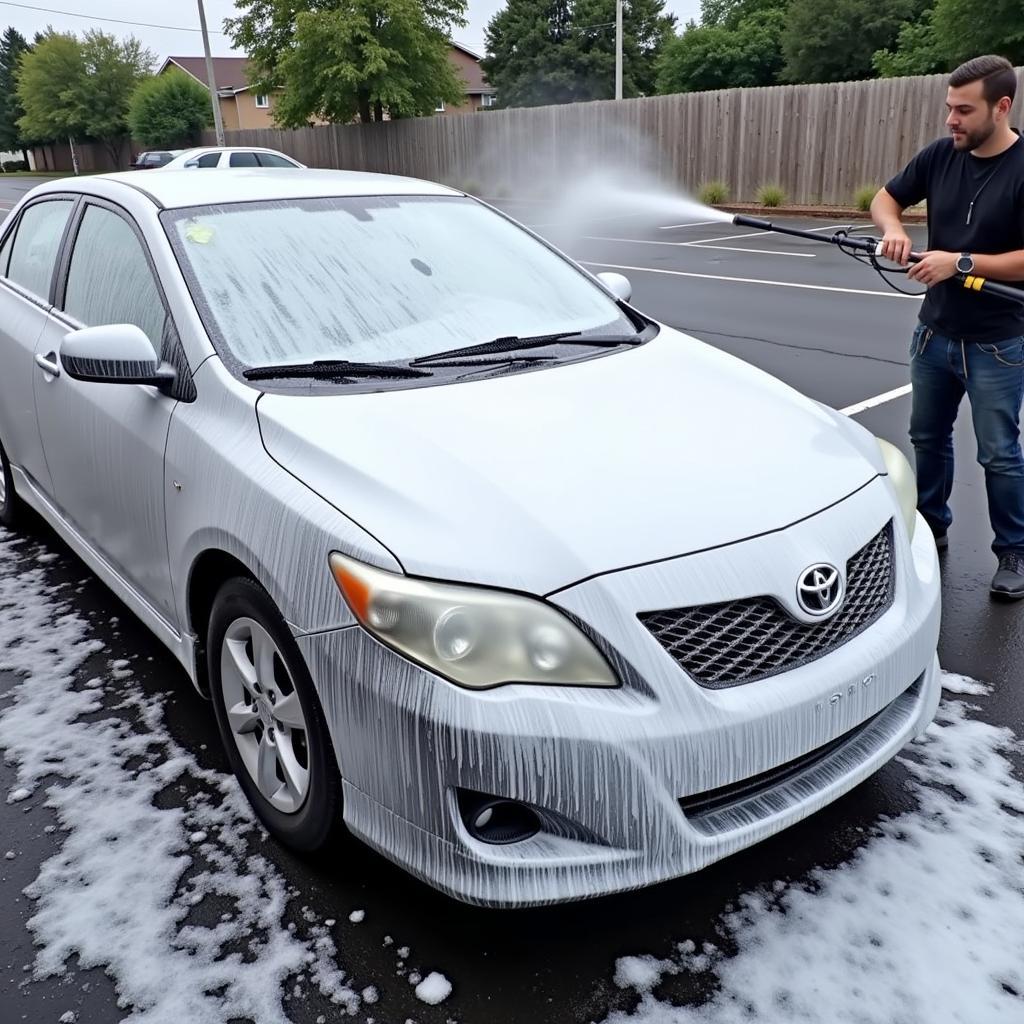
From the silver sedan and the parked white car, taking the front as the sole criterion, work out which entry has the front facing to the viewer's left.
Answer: the parked white car

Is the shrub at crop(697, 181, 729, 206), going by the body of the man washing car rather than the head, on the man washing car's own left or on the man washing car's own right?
on the man washing car's own right

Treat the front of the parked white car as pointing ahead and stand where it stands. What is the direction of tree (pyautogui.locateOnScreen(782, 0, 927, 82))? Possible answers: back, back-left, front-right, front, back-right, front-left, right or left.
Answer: back-right

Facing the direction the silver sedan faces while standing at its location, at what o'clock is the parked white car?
The parked white car is roughly at 7 o'clock from the silver sedan.

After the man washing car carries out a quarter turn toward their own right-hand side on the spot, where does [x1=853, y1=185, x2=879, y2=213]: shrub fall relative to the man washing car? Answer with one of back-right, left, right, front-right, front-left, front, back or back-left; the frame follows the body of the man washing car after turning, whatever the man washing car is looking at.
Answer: front-right

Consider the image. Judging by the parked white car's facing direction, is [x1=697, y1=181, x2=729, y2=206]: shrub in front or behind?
behind

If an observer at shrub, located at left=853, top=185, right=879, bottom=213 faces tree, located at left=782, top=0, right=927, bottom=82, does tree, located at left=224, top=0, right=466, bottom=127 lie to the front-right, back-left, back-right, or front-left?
front-left

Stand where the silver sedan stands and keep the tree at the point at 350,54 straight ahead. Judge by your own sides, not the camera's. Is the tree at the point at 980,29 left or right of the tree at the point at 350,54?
right

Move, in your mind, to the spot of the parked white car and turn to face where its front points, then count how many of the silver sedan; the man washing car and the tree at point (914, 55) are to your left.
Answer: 2

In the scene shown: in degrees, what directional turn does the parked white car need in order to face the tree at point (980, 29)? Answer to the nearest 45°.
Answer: approximately 135° to its right

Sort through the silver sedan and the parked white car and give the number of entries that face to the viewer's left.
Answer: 1

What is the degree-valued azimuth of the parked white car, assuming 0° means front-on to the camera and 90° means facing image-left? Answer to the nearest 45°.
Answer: approximately 90°

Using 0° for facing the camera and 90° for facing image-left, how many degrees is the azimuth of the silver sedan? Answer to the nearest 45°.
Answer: approximately 315°

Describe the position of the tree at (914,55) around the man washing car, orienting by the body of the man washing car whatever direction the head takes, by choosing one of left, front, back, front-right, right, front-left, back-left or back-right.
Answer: back-right

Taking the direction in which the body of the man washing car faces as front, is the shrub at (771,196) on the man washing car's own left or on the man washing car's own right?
on the man washing car's own right

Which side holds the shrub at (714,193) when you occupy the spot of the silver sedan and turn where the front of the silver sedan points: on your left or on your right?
on your left

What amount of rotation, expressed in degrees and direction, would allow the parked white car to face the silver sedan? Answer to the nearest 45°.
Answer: approximately 90° to its left

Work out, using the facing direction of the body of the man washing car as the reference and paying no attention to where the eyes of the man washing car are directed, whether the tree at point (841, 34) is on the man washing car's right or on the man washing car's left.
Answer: on the man washing car's right
